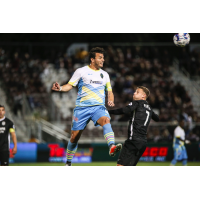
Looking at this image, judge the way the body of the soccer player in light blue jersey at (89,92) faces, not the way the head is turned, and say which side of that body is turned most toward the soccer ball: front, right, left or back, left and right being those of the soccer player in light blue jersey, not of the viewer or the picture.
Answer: left

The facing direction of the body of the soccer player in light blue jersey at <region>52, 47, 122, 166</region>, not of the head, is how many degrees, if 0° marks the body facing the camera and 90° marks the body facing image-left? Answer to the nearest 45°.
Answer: approximately 315°

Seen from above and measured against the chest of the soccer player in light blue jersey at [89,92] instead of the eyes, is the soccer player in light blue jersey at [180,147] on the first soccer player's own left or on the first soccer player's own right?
on the first soccer player's own left
